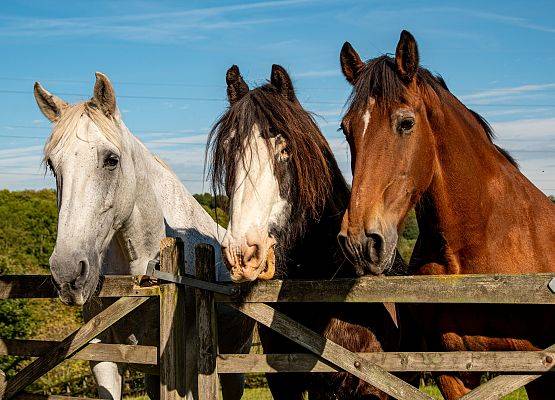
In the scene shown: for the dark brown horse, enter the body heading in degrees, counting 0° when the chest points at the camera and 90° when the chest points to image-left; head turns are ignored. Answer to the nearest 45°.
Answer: approximately 45°

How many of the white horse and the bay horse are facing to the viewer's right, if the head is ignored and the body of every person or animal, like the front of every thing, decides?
0

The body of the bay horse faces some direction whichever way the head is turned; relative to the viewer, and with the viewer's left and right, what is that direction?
facing the viewer and to the left of the viewer

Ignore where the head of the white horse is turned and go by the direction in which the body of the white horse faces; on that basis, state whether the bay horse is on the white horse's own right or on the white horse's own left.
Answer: on the white horse's own left

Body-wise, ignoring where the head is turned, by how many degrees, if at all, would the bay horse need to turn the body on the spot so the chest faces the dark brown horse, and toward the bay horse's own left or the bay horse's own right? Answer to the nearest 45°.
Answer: approximately 45° to the bay horse's own right

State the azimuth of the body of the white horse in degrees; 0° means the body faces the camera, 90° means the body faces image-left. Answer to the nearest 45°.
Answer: approximately 45°
